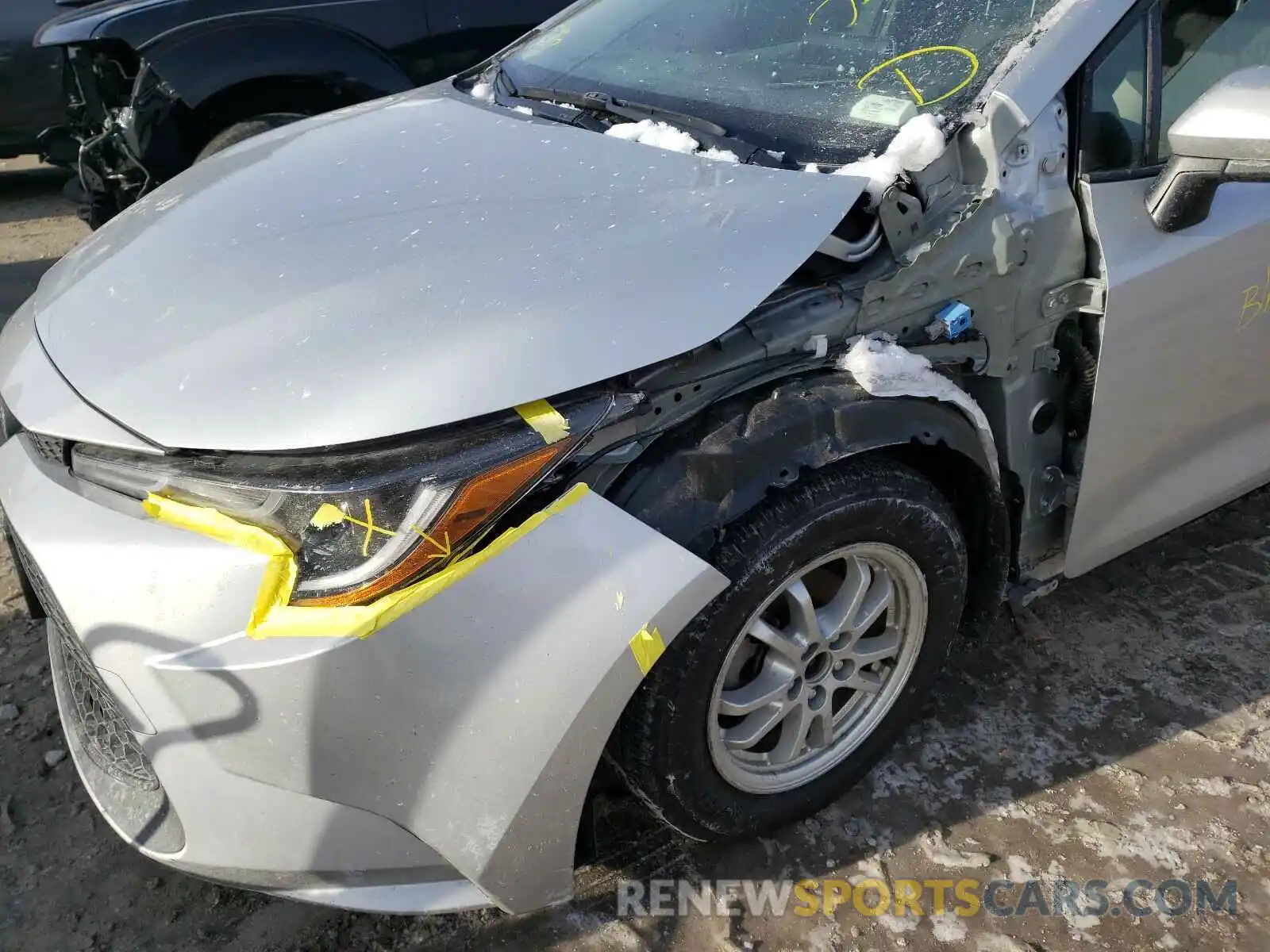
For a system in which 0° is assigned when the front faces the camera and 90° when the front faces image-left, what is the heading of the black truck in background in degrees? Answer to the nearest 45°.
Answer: approximately 90°

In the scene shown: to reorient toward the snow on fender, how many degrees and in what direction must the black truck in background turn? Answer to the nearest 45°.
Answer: approximately 90° to its left

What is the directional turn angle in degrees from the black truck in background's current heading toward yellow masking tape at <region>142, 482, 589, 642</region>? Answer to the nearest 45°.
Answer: approximately 90° to its left
